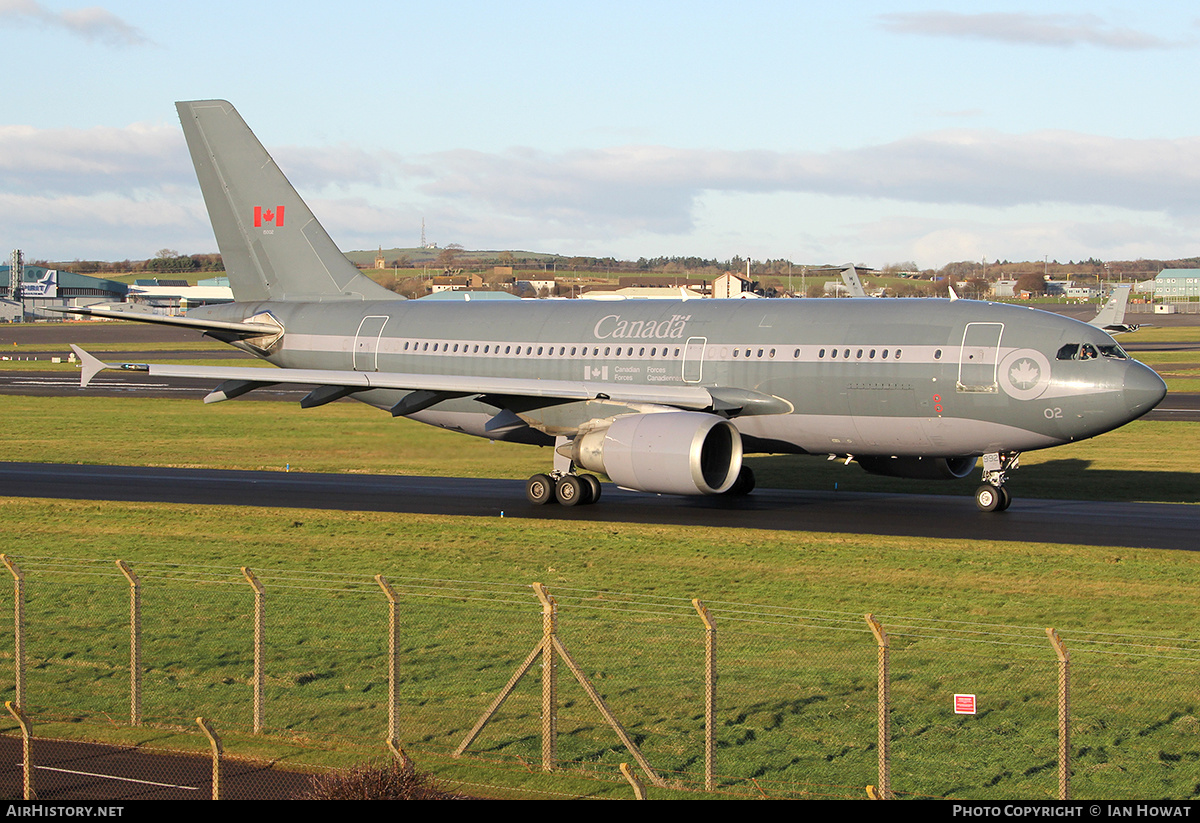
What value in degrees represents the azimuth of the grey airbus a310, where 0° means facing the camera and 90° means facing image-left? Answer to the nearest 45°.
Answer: approximately 315°

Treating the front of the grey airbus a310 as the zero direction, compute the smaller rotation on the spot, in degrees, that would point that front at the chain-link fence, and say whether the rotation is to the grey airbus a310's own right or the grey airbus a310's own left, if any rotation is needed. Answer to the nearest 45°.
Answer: approximately 45° to the grey airbus a310's own right
